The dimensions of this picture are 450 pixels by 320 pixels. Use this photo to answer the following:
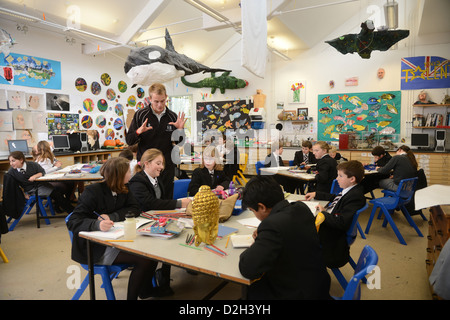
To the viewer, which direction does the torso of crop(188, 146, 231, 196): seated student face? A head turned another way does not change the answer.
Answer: toward the camera

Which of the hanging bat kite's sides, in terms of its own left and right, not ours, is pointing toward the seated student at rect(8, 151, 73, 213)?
right

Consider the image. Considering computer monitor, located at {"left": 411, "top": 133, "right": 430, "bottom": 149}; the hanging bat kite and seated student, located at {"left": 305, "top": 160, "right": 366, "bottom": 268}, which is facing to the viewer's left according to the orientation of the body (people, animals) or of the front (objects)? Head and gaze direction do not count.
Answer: the seated student

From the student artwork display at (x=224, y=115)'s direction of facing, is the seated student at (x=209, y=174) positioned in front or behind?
in front

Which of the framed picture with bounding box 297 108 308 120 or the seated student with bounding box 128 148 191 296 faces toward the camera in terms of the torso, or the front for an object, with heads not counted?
the framed picture

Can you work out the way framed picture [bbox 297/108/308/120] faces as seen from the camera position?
facing the viewer

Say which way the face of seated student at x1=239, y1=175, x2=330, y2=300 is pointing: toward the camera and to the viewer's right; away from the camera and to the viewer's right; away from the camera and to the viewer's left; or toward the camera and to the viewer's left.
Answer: away from the camera and to the viewer's left

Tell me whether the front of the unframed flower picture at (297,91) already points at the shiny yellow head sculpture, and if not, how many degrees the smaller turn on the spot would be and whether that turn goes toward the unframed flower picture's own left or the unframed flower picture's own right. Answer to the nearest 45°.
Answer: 0° — it already faces it

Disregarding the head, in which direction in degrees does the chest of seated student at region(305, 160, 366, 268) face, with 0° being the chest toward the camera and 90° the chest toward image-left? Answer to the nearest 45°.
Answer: approximately 90°

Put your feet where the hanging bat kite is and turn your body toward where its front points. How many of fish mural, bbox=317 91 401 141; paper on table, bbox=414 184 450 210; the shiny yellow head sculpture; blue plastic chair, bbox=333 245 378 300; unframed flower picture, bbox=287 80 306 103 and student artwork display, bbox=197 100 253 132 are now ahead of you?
3

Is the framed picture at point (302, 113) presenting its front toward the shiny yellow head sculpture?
yes

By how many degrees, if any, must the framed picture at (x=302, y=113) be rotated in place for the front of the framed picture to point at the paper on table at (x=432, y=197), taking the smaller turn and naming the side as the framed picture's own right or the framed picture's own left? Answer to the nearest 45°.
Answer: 0° — it already faces it

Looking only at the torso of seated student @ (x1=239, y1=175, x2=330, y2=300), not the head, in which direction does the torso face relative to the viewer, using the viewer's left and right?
facing away from the viewer and to the left of the viewer

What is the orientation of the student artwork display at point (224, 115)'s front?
toward the camera
